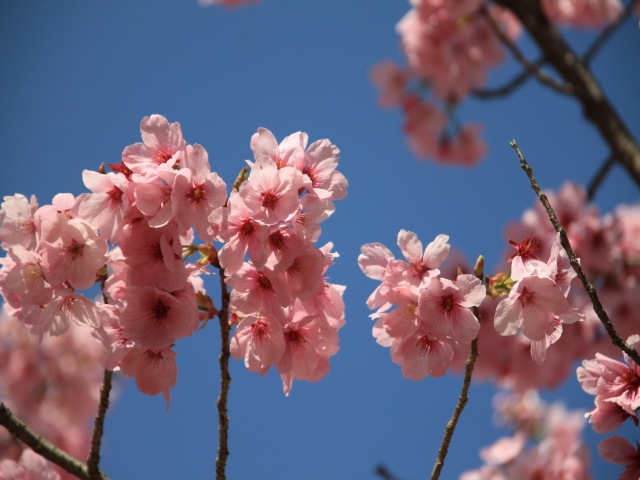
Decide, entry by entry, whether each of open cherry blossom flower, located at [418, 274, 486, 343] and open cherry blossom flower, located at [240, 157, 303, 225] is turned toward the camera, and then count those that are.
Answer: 2

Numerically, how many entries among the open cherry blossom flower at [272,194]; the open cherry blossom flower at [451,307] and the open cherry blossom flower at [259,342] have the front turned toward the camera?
3

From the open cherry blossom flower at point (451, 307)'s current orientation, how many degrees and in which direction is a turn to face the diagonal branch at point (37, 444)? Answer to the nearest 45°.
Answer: approximately 90° to its right

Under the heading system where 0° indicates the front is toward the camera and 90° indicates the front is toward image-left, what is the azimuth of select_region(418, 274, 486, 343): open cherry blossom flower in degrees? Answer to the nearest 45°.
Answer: approximately 0°

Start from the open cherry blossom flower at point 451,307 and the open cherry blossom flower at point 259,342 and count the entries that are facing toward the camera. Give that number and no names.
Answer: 2
